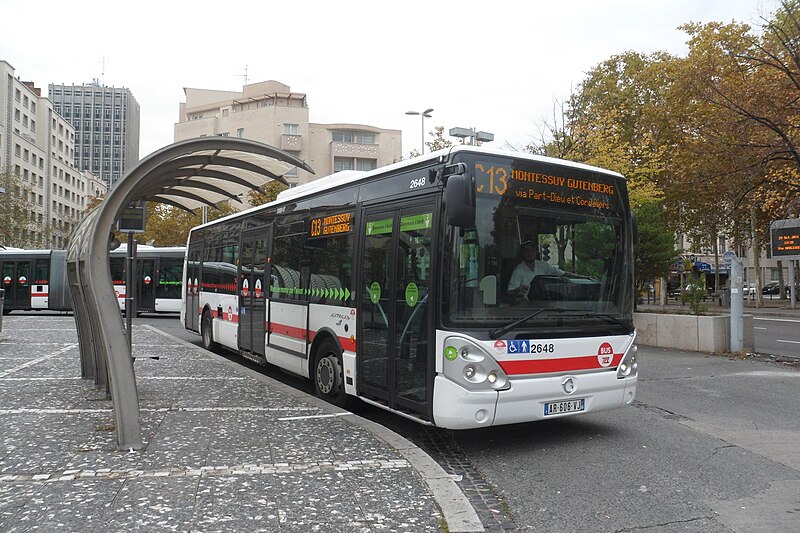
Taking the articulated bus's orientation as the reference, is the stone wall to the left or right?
on its right

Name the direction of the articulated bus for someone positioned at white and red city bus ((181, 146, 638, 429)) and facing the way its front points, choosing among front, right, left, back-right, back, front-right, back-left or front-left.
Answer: back

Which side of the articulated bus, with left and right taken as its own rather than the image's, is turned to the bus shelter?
right

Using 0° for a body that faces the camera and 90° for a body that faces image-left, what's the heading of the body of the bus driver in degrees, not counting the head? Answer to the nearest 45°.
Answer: approximately 315°

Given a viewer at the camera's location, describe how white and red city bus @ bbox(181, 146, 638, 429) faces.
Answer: facing the viewer and to the right of the viewer

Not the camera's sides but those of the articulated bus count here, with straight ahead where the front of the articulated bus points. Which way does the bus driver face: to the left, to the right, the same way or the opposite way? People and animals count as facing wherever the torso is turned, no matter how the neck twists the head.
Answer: to the right

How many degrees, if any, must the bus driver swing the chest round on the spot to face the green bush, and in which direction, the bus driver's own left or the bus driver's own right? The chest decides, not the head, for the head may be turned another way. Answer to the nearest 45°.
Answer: approximately 135° to the bus driver's own left

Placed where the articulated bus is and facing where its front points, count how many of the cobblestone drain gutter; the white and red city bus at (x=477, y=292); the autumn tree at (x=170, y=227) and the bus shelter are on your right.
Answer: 3

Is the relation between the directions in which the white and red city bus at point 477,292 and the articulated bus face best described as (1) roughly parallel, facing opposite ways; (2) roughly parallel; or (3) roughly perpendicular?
roughly perpendicular

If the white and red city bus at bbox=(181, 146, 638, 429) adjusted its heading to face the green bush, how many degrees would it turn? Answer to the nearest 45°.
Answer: approximately 90° to its left

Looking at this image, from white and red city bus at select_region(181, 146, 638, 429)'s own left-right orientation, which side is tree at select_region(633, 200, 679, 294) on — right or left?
on its left

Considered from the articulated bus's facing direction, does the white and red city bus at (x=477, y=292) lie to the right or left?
on its right
